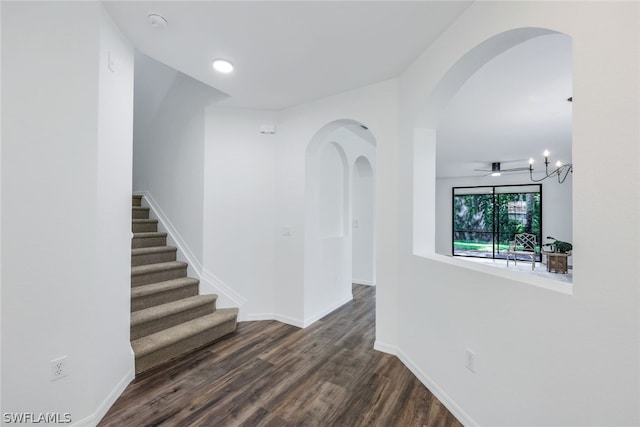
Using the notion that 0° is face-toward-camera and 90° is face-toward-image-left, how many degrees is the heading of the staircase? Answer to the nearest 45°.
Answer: approximately 315°

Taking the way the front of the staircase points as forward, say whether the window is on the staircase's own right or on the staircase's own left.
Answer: on the staircase's own left
